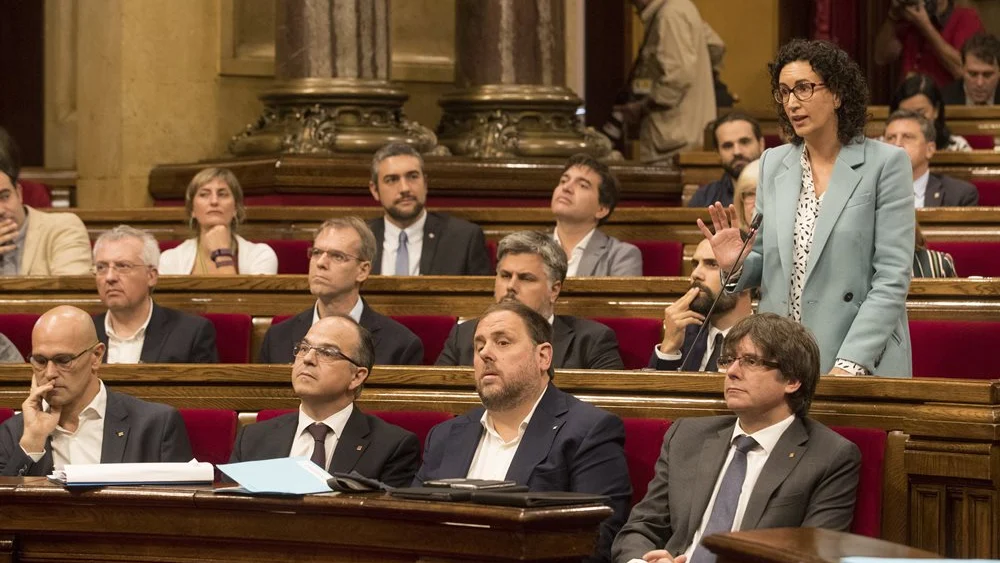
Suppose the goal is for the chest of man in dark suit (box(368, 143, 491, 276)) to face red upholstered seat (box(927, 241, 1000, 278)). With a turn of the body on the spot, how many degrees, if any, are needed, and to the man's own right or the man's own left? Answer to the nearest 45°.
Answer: approximately 135° to the man's own left

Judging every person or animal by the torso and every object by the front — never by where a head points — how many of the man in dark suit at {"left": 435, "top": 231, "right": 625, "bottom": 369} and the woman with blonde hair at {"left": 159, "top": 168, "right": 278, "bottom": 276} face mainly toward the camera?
2

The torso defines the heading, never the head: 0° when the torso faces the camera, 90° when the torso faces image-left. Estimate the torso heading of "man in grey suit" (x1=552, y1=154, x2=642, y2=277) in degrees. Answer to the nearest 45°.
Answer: approximately 45°

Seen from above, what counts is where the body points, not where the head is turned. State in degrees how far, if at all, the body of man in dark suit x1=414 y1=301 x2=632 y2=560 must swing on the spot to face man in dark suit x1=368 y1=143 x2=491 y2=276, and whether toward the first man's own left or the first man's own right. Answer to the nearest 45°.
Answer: approximately 135° to the first man's own right

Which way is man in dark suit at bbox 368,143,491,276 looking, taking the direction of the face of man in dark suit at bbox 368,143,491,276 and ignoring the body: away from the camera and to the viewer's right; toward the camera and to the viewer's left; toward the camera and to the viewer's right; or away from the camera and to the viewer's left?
toward the camera and to the viewer's right

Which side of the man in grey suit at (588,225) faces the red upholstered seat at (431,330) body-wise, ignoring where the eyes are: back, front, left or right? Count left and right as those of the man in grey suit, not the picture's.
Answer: front

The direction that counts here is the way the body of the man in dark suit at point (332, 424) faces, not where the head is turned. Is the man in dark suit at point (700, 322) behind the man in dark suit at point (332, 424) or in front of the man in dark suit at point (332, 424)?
behind

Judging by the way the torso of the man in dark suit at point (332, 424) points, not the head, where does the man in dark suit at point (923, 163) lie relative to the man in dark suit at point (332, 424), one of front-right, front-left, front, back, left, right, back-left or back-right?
back

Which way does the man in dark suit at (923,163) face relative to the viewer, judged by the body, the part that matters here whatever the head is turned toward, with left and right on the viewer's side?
facing the viewer and to the left of the viewer

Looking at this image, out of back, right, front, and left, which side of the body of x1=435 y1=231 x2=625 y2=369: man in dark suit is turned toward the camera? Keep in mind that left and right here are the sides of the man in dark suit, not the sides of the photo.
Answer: front

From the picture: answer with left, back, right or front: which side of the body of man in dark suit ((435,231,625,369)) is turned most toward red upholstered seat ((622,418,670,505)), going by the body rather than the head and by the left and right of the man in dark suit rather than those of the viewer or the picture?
front
